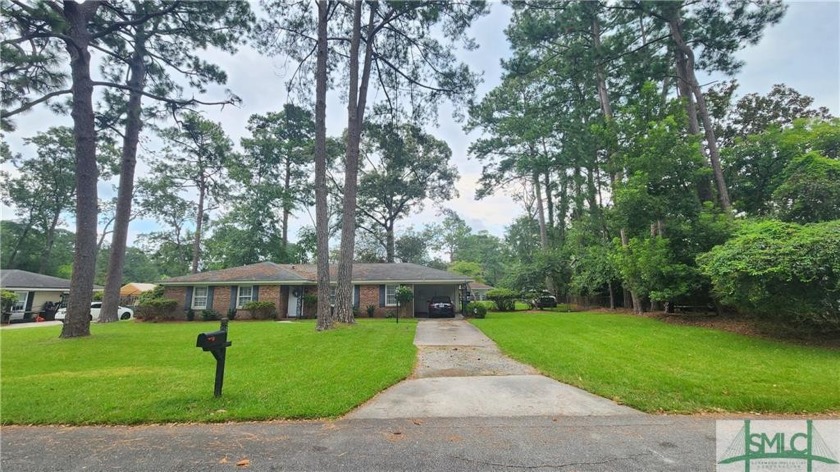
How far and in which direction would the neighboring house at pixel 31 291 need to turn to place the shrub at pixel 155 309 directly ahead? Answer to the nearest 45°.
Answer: approximately 45° to its left

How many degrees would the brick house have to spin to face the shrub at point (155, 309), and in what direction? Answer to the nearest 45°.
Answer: approximately 90° to its right
